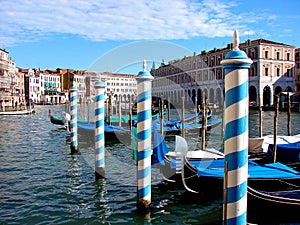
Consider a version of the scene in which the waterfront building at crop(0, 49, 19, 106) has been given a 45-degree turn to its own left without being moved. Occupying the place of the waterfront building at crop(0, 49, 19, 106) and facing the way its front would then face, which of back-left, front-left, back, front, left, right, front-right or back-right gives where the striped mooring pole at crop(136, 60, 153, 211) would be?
right

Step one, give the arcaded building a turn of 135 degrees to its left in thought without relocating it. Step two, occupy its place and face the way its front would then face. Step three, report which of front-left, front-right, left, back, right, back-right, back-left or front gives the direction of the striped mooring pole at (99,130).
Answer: right

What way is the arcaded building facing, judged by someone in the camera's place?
facing the viewer and to the left of the viewer

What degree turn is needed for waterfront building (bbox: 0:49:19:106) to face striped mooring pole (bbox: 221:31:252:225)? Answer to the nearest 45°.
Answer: approximately 45° to its right

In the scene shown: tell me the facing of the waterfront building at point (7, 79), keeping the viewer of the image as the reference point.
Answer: facing the viewer and to the right of the viewer

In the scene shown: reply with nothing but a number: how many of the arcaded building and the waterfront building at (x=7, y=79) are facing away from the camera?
0

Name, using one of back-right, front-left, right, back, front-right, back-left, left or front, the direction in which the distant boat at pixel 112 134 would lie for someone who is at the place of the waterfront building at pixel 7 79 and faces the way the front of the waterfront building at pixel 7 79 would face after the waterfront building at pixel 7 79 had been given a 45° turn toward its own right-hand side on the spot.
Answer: front

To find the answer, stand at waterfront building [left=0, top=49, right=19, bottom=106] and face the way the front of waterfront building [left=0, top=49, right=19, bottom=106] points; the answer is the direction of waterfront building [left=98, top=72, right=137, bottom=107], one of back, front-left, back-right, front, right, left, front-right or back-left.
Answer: front

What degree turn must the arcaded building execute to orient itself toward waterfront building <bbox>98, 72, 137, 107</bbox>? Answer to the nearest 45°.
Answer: approximately 45° to its right

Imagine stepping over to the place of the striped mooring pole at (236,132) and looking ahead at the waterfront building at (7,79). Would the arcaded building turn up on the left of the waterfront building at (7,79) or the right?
right

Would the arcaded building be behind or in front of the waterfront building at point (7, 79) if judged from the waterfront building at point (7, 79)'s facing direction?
in front

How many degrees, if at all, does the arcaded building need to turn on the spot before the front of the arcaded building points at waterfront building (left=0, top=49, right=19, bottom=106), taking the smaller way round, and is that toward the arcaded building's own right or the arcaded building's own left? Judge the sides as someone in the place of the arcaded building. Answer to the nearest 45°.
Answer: approximately 45° to the arcaded building's own right

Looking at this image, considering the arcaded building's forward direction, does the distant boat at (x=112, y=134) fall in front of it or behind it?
in front
